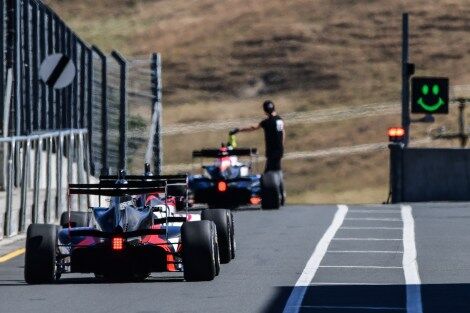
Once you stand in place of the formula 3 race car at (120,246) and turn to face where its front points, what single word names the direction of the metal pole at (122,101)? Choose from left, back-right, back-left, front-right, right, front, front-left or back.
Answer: front

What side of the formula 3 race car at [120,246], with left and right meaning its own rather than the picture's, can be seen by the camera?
back

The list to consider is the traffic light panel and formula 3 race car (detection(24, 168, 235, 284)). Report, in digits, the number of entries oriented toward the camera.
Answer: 1

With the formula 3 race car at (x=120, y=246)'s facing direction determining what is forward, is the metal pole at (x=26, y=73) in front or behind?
in front

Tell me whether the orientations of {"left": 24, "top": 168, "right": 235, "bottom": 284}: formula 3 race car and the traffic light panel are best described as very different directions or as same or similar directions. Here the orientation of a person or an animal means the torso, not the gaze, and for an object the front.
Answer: very different directions

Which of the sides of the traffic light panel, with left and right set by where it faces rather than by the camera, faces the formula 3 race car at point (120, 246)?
front

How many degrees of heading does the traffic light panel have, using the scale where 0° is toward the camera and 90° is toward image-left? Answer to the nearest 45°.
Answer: approximately 0°

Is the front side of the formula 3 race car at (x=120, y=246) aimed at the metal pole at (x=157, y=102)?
yes

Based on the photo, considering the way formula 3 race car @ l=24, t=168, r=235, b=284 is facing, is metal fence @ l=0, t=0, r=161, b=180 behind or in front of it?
in front

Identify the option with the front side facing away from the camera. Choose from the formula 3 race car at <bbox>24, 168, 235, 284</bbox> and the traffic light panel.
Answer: the formula 3 race car

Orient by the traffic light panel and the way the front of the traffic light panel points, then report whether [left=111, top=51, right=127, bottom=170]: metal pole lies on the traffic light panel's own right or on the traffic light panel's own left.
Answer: on the traffic light panel's own right
